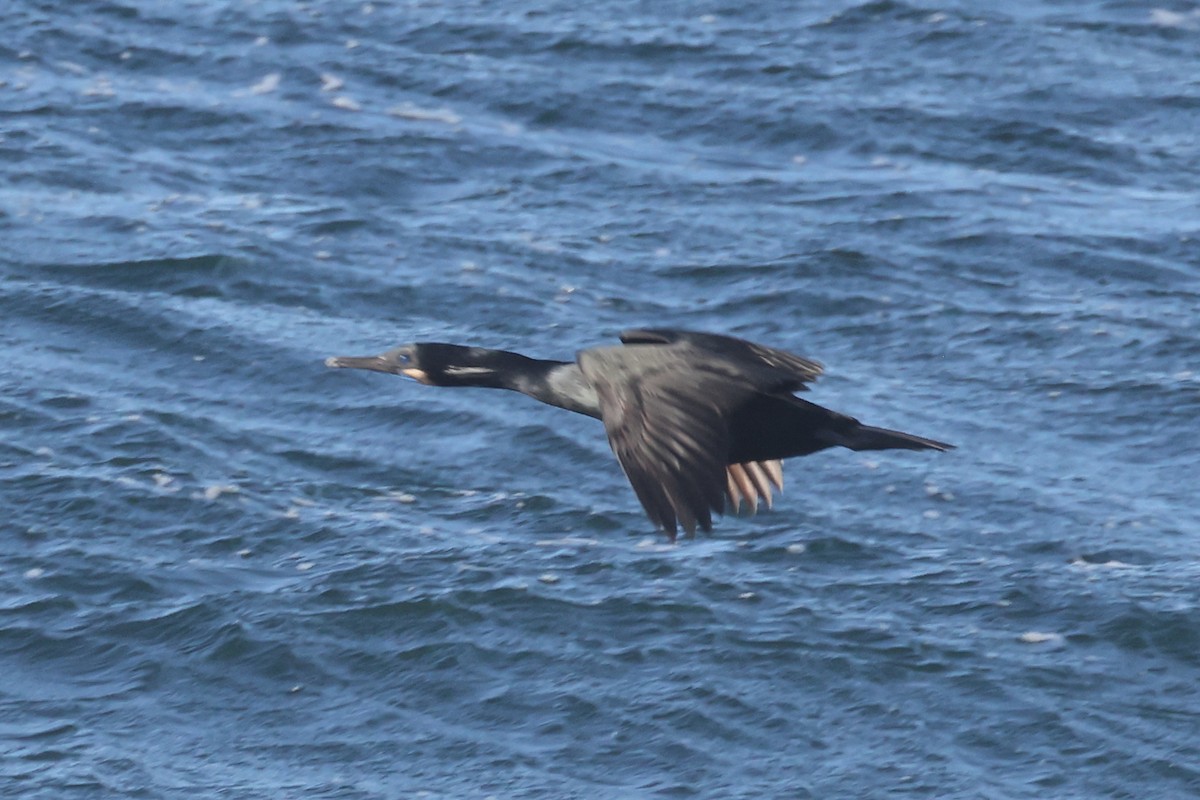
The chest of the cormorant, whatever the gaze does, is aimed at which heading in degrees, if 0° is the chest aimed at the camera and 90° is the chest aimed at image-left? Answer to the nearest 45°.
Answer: approximately 90°
